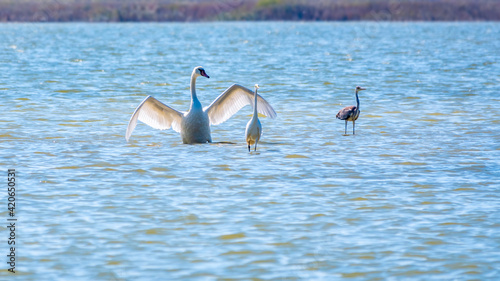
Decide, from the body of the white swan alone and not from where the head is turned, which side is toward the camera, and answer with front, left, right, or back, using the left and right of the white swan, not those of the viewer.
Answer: front
